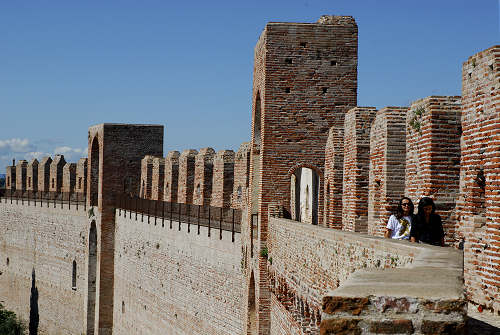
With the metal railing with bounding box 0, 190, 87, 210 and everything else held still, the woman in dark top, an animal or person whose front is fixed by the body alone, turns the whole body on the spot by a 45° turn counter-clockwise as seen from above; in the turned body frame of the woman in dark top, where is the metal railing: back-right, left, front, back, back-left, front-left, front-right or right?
back

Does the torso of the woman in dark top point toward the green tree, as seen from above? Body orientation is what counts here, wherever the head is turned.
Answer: no

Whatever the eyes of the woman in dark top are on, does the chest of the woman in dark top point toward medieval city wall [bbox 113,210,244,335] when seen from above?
no

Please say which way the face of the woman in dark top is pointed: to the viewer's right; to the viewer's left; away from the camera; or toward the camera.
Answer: toward the camera

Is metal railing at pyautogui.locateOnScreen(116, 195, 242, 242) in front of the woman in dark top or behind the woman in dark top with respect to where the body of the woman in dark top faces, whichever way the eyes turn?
behind

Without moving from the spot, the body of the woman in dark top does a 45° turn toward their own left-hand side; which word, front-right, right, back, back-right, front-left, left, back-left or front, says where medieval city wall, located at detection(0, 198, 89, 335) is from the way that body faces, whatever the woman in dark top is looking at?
back

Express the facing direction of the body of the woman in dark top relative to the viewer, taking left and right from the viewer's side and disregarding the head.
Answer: facing the viewer
